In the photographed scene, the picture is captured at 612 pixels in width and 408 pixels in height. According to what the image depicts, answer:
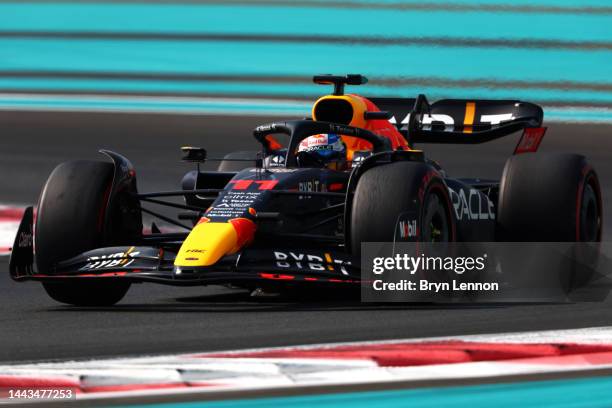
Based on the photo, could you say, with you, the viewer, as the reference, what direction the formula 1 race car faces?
facing the viewer and to the left of the viewer
